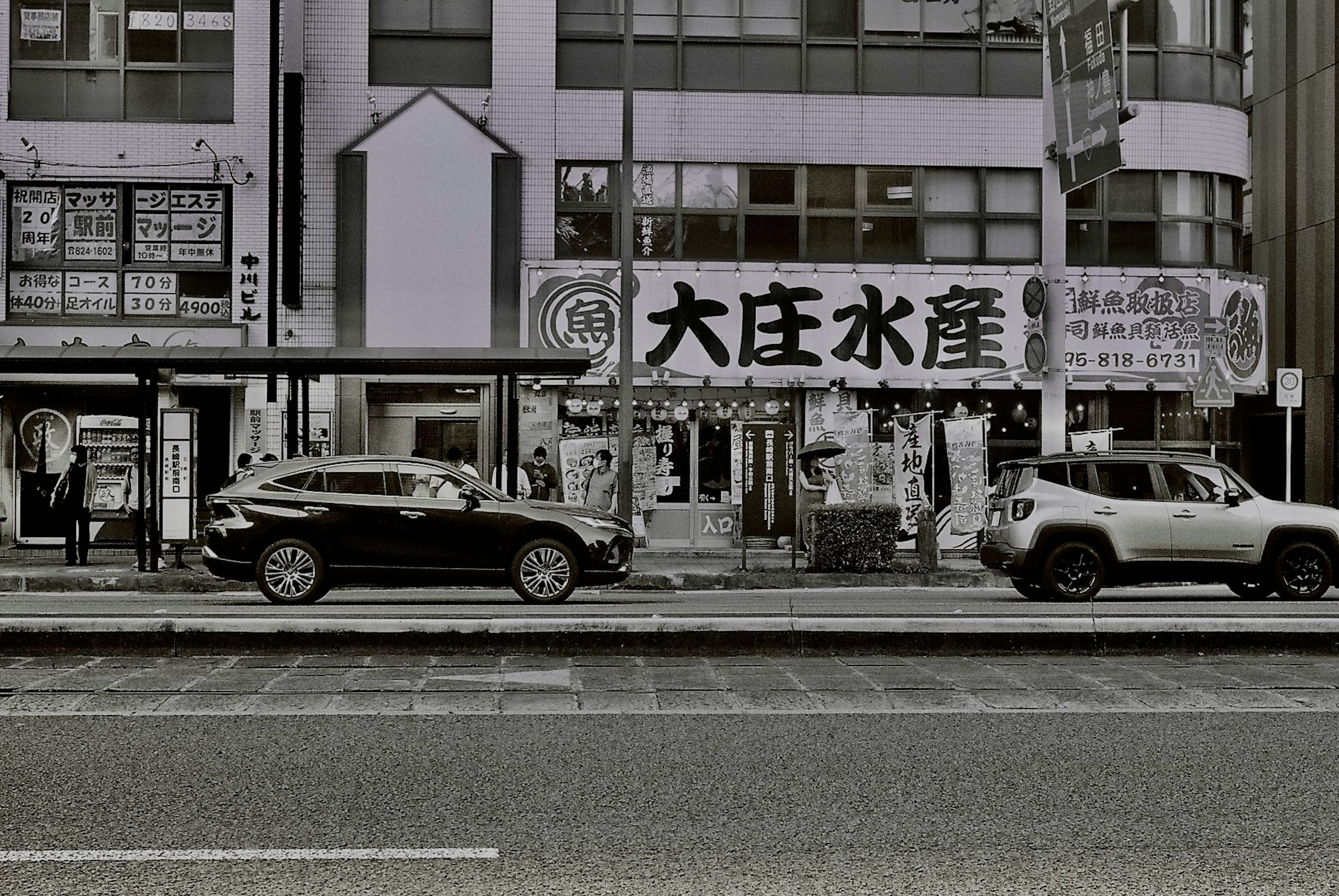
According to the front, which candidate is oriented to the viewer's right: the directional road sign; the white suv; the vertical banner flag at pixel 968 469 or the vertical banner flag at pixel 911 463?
the white suv

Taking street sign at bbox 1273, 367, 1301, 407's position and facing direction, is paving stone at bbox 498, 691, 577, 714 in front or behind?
in front

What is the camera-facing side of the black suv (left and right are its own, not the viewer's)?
right

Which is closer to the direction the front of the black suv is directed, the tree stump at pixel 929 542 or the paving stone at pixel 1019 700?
the tree stump

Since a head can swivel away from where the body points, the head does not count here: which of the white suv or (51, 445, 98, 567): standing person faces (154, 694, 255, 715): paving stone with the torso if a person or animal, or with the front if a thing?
the standing person

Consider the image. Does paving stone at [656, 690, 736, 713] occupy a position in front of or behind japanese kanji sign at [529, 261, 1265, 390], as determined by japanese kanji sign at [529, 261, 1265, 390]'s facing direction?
in front

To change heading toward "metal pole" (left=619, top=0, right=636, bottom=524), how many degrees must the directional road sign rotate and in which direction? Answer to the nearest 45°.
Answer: approximately 45° to its right

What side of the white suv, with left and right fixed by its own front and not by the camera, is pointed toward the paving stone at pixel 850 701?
right

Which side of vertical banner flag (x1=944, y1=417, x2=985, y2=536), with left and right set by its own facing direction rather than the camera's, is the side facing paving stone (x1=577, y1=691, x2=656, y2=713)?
front

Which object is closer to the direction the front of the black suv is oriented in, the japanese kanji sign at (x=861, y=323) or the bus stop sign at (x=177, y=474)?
the japanese kanji sign

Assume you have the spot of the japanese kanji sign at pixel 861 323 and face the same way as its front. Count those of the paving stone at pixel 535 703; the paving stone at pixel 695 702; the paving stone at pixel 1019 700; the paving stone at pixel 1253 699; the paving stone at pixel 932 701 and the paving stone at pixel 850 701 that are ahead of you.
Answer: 6

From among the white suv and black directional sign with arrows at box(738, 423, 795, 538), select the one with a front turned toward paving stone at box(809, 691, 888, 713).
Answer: the black directional sign with arrows

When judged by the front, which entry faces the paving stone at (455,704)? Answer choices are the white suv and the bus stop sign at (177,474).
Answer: the bus stop sign
